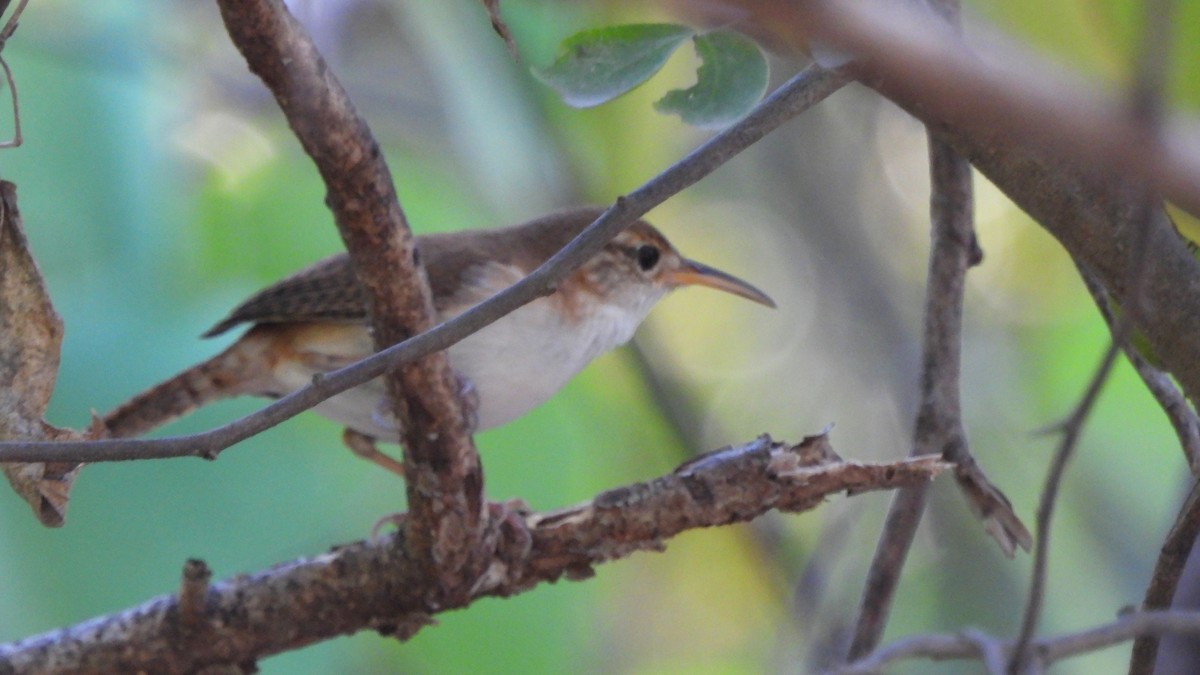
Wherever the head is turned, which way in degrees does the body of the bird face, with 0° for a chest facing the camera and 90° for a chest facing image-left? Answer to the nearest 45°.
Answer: approximately 270°

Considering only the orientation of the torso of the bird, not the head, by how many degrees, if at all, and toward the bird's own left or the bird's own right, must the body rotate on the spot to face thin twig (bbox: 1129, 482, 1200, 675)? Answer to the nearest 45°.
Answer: approximately 45° to the bird's own right

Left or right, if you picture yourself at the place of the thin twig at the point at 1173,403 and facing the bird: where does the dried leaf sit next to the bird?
left

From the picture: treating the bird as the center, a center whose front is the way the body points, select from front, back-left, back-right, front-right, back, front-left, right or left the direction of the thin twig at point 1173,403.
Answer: front-right

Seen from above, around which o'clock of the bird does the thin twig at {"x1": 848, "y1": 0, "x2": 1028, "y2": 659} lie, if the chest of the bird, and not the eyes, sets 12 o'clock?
The thin twig is roughly at 1 o'clock from the bird.

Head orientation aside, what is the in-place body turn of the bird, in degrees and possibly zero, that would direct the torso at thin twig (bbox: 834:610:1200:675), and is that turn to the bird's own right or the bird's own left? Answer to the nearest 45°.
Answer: approximately 45° to the bird's own right

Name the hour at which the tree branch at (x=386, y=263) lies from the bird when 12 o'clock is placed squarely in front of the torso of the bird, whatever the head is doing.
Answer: The tree branch is roughly at 3 o'clock from the bird.

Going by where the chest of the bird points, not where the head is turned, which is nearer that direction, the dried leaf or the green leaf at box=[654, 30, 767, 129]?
the green leaf
